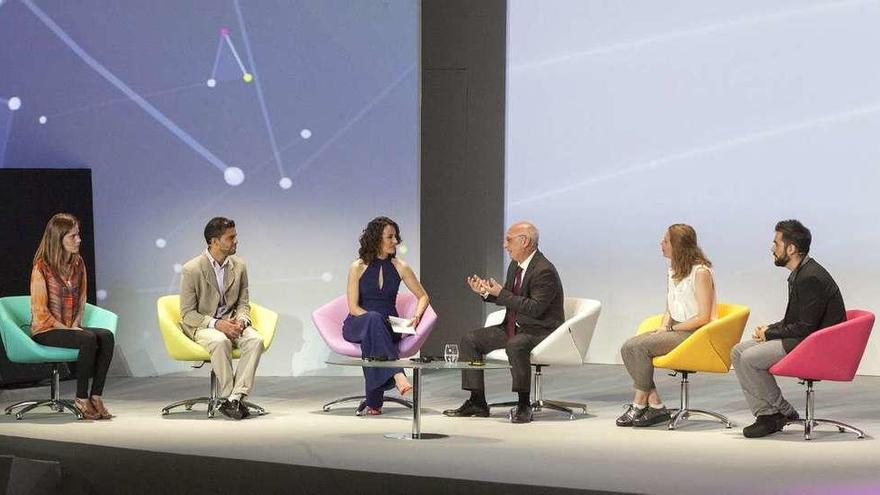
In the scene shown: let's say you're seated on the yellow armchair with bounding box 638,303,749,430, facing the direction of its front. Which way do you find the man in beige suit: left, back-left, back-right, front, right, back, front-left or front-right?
front

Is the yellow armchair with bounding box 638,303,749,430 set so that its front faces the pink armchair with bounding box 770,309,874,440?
no

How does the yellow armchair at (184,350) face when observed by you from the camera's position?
facing the viewer and to the right of the viewer

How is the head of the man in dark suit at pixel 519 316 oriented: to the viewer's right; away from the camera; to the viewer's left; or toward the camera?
to the viewer's left

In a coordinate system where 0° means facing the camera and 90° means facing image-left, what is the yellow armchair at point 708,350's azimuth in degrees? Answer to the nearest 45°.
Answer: approximately 90°

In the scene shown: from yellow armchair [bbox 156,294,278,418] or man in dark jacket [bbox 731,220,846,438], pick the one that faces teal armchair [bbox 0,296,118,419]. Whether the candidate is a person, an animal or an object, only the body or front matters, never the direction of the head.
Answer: the man in dark jacket

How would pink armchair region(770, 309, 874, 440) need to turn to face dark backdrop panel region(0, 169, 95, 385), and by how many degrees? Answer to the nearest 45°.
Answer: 0° — it already faces it

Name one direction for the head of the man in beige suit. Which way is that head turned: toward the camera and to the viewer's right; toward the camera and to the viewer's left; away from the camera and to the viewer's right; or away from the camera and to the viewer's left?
toward the camera and to the viewer's right

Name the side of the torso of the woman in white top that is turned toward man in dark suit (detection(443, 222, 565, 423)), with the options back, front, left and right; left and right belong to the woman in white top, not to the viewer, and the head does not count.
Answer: front

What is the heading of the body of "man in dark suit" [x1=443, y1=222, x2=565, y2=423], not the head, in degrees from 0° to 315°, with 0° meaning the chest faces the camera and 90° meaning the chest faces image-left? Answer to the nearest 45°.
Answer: approximately 45°

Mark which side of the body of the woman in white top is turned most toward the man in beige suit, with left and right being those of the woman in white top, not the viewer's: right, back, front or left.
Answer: front

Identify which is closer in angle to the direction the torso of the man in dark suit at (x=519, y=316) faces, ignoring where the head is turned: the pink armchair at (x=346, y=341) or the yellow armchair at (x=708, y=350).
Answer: the pink armchair

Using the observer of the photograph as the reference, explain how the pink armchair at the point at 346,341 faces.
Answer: facing the viewer

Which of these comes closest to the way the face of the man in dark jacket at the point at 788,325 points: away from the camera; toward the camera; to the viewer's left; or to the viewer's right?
to the viewer's left

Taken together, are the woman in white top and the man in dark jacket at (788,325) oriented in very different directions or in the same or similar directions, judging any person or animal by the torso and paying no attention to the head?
same or similar directions
